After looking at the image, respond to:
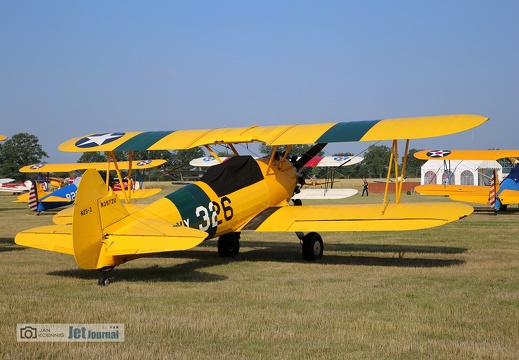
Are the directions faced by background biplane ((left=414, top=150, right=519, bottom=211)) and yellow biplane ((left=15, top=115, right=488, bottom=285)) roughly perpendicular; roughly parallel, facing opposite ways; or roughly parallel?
roughly parallel

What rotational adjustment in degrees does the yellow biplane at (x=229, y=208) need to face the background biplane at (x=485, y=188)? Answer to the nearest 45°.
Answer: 0° — it already faces it

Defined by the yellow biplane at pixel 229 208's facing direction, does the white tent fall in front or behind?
in front

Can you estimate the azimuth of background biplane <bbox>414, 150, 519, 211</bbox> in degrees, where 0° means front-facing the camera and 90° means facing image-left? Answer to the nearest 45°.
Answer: approximately 225°

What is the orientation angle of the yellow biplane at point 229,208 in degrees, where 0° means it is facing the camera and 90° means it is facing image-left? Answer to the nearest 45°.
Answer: approximately 225°

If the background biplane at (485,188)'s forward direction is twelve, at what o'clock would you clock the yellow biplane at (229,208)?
The yellow biplane is roughly at 5 o'clock from the background biplane.

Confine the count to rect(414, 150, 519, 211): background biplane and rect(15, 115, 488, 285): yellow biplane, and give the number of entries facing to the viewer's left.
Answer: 0
